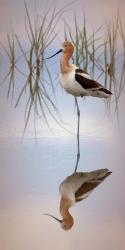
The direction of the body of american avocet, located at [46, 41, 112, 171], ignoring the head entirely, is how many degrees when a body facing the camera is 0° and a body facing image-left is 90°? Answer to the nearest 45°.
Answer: approximately 90°
